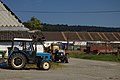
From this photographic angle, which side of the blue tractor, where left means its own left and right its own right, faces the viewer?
right
